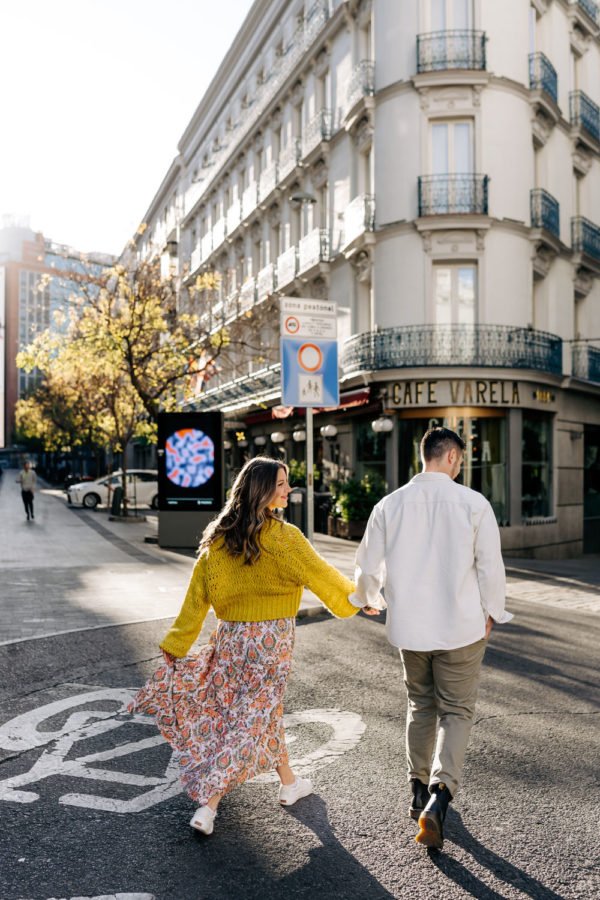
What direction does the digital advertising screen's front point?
toward the camera

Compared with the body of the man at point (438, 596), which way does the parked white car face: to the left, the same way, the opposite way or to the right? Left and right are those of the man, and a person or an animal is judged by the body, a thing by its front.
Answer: to the left

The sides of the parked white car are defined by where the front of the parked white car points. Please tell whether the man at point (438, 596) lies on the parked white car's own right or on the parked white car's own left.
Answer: on the parked white car's own left

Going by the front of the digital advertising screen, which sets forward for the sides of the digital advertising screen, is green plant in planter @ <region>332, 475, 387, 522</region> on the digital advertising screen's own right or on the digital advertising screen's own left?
on the digital advertising screen's own left

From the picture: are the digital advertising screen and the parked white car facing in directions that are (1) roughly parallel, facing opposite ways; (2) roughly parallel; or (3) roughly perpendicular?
roughly perpendicular

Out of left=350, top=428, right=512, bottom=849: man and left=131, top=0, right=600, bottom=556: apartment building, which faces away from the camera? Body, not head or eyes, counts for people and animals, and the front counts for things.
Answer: the man

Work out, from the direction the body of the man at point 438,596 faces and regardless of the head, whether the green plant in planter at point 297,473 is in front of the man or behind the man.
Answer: in front

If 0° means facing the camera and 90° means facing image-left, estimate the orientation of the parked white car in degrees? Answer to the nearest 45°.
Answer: approximately 90°

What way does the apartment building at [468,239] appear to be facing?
toward the camera

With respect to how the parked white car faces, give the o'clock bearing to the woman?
The woman is roughly at 9 o'clock from the parked white car.

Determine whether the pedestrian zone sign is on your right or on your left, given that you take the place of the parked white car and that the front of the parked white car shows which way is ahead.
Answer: on your left

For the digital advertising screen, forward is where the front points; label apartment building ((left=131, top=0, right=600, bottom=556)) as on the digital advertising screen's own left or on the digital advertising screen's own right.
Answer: on the digital advertising screen's own left

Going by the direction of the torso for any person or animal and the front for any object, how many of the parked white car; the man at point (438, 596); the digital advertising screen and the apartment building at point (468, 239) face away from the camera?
1

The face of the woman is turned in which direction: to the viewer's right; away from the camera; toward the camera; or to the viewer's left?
to the viewer's right
